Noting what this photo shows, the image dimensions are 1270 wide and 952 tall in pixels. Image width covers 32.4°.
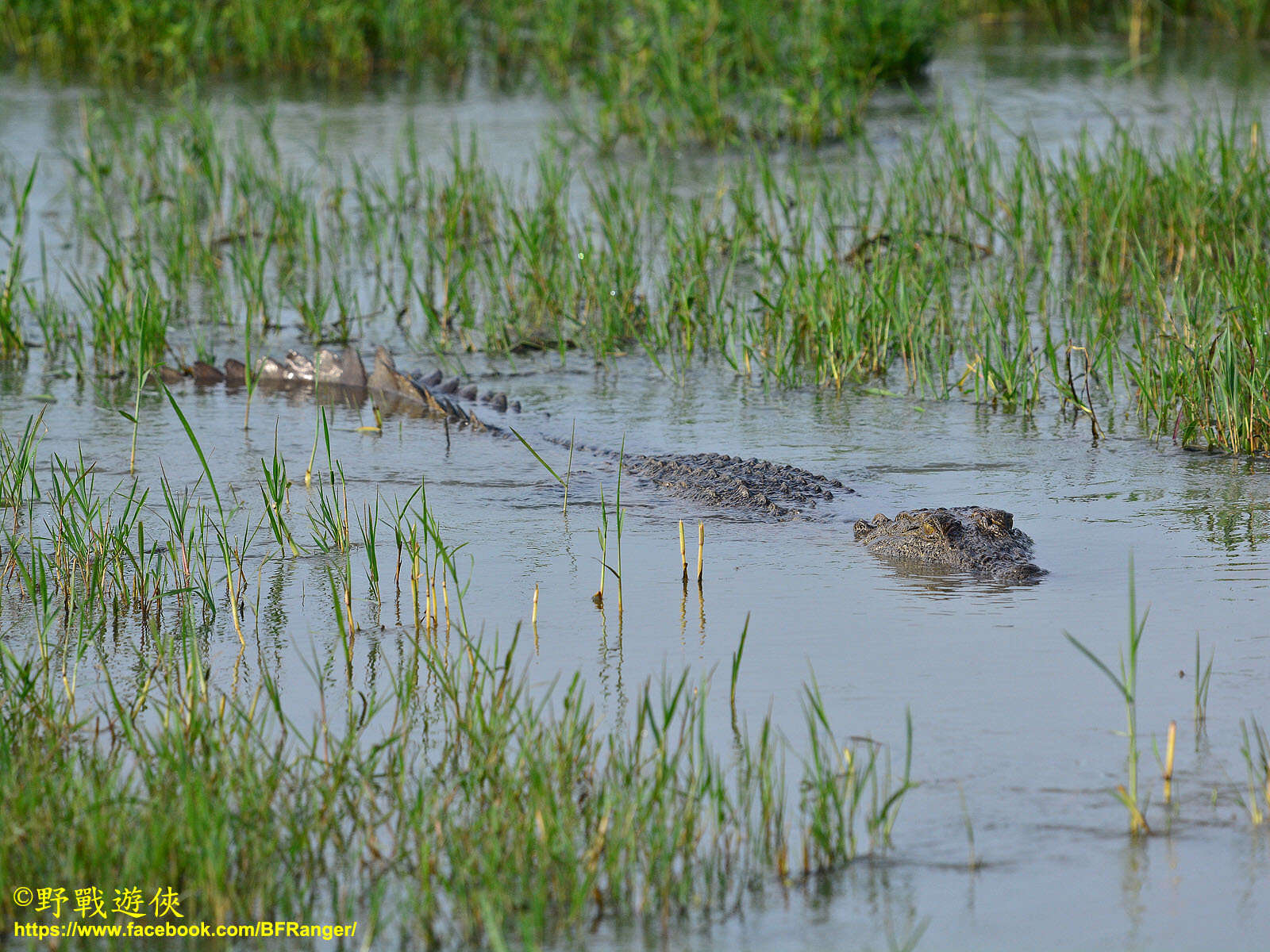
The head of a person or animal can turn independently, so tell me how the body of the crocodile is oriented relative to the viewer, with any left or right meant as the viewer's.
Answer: facing the viewer and to the right of the viewer

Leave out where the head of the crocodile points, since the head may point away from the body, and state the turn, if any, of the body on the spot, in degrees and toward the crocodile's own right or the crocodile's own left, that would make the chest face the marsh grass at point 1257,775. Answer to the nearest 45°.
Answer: approximately 45° to the crocodile's own right
